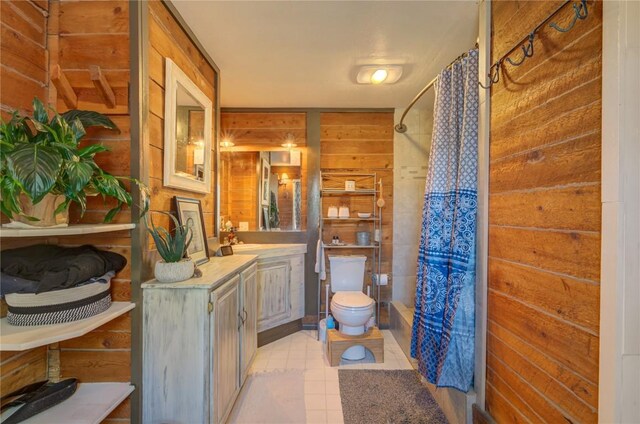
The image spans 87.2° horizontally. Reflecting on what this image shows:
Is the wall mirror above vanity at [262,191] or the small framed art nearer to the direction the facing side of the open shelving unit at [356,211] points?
the small framed art

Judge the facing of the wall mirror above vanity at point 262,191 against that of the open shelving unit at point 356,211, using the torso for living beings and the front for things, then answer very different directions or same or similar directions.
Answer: same or similar directions

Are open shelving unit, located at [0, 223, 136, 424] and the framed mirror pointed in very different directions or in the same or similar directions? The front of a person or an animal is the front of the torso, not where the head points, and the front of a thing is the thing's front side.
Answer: same or similar directions

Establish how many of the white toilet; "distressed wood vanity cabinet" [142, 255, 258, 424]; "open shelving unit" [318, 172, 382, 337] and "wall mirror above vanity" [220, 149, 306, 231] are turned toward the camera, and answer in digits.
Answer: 3

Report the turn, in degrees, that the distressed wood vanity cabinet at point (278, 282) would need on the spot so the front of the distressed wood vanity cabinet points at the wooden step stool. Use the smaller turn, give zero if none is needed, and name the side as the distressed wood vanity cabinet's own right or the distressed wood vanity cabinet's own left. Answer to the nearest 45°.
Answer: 0° — it already faces it

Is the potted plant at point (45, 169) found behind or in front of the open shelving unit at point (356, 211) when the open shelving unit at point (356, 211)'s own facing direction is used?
in front

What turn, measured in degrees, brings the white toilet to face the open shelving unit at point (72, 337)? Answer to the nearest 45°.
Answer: approximately 45° to its right

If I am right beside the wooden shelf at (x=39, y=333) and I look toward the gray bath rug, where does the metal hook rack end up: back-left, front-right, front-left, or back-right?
front-right

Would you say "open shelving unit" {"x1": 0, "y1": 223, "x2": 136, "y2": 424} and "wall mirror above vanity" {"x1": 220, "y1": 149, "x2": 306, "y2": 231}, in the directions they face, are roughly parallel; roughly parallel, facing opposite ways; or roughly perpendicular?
roughly perpendicular

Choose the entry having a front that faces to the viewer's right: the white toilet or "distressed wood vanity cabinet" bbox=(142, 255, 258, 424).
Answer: the distressed wood vanity cabinet

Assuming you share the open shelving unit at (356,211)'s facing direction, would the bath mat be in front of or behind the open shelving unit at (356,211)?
in front

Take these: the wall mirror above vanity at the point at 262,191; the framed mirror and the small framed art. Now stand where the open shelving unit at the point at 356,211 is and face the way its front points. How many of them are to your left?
0

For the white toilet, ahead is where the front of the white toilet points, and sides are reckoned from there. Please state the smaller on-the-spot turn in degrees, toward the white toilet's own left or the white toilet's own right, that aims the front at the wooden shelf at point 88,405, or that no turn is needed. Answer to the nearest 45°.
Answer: approximately 45° to the white toilet's own right

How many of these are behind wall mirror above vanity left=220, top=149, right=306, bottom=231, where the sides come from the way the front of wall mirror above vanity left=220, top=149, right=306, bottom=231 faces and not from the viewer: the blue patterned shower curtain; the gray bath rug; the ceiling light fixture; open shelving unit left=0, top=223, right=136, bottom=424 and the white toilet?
0

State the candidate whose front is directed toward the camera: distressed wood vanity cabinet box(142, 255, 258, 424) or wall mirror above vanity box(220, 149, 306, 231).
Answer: the wall mirror above vanity

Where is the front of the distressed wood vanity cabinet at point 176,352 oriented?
to the viewer's right

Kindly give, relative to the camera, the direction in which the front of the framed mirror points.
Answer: facing the viewer and to the right of the viewer

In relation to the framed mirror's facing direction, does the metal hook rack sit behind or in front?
in front

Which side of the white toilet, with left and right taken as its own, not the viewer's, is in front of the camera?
front
